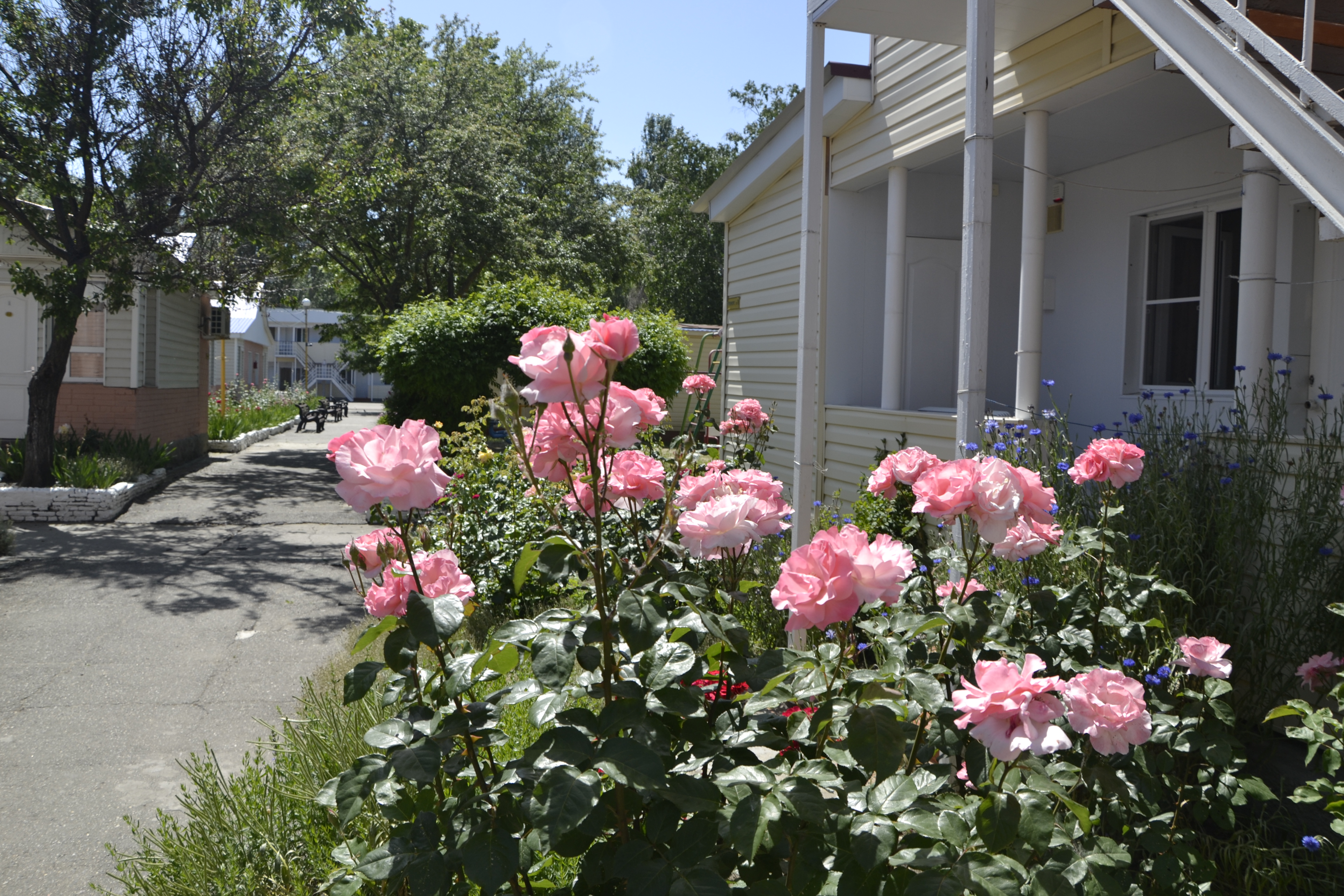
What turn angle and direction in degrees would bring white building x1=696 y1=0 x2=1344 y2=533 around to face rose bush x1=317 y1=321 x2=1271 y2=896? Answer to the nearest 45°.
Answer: approximately 45° to its left

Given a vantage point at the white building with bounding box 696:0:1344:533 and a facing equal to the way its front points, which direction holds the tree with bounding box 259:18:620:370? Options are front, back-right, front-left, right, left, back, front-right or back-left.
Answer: right

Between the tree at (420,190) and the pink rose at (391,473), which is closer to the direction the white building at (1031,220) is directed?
the pink rose

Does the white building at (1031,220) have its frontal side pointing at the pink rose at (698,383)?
yes

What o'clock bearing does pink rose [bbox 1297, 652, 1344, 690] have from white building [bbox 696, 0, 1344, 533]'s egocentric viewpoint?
The pink rose is roughly at 10 o'clock from the white building.

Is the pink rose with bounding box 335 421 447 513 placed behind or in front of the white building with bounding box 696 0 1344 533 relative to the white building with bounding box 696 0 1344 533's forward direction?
in front

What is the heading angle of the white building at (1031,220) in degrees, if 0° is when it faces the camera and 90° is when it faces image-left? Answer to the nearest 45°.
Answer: approximately 45°

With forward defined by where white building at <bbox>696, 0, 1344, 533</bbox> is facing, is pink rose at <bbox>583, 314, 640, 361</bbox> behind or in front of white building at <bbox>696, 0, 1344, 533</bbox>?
in front

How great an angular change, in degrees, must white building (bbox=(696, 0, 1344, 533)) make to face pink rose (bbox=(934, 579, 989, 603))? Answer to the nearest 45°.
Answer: approximately 45° to its left

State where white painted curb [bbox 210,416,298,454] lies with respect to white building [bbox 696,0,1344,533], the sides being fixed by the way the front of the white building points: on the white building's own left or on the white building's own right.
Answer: on the white building's own right
